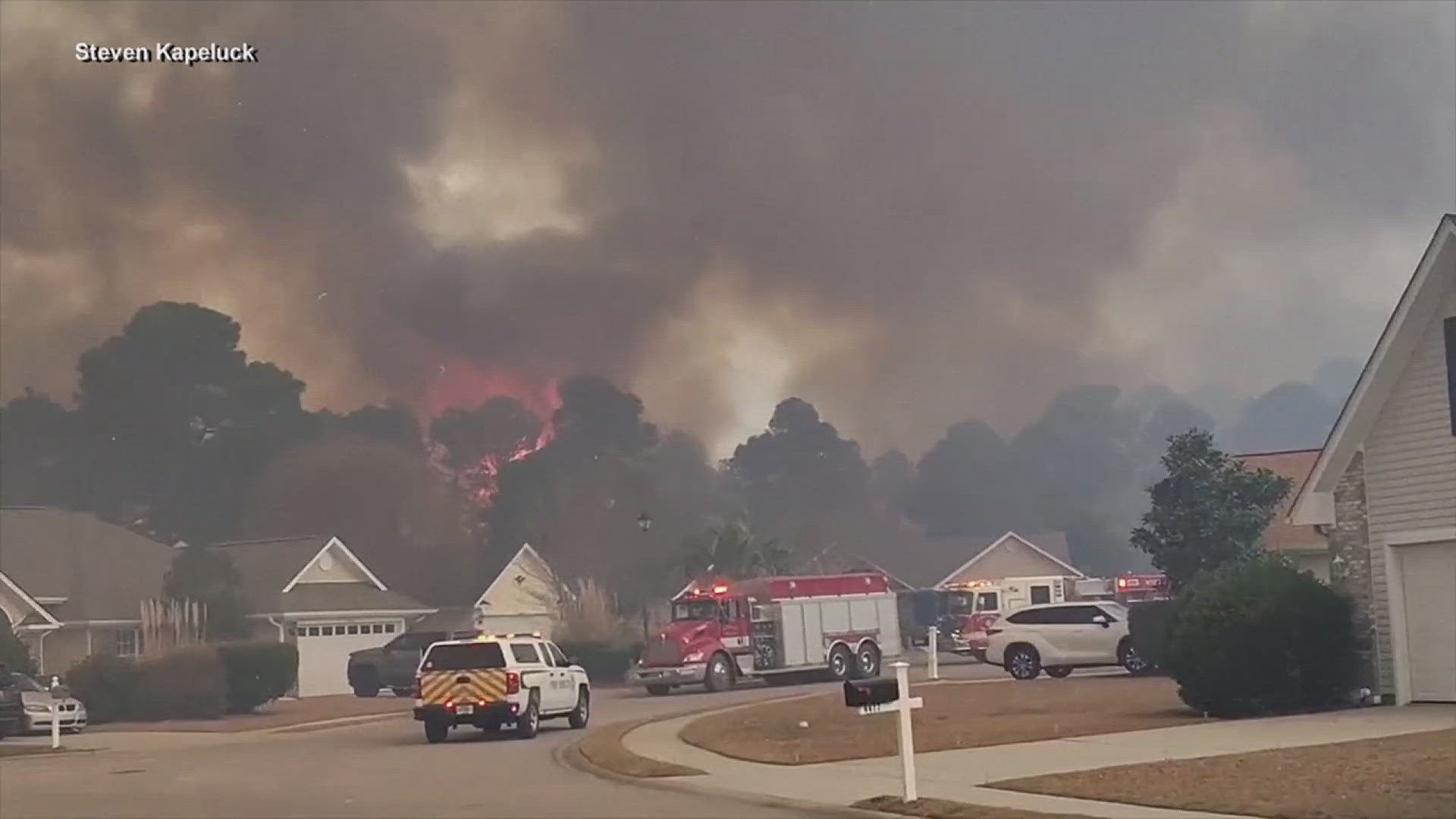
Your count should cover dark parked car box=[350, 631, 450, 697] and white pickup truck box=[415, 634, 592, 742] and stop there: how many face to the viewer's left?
1

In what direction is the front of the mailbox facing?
to the viewer's left

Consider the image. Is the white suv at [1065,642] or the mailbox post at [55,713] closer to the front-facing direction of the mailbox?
the mailbox post

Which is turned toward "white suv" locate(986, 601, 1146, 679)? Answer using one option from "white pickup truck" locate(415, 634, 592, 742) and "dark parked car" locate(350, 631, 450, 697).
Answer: "white pickup truck" locate(415, 634, 592, 742)

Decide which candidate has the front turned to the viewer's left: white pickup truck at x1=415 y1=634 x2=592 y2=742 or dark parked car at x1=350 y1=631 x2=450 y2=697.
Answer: the dark parked car

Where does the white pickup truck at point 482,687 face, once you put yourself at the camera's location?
facing away from the viewer and to the right of the viewer

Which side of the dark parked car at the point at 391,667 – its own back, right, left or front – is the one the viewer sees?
left

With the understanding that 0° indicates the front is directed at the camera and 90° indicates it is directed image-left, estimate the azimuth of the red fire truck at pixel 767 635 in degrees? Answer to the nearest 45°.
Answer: approximately 45°

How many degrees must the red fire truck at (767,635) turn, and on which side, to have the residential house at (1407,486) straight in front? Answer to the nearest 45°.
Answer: approximately 90° to its left

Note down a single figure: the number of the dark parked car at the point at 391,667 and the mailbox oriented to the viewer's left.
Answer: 2

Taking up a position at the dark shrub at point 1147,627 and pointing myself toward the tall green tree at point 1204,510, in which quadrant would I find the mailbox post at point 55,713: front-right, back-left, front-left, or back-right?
back-left
